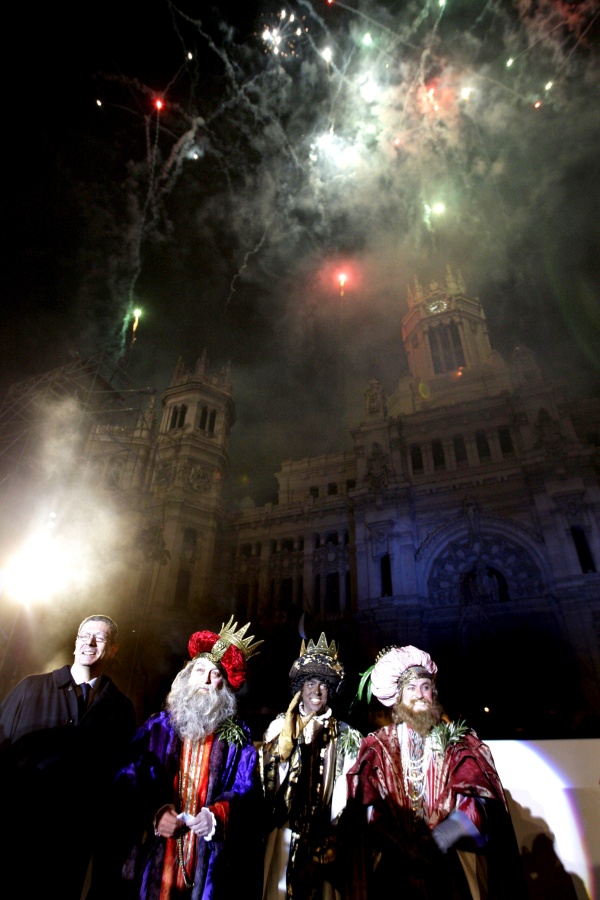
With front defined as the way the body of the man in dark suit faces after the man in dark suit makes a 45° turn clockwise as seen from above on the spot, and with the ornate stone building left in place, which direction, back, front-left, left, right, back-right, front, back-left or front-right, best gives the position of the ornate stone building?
back

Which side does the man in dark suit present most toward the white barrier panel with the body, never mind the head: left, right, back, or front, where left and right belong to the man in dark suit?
left

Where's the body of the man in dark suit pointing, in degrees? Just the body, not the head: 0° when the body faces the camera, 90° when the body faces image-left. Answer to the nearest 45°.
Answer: approximately 0°

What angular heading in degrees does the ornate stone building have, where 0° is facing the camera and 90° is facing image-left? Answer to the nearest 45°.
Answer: approximately 45°
